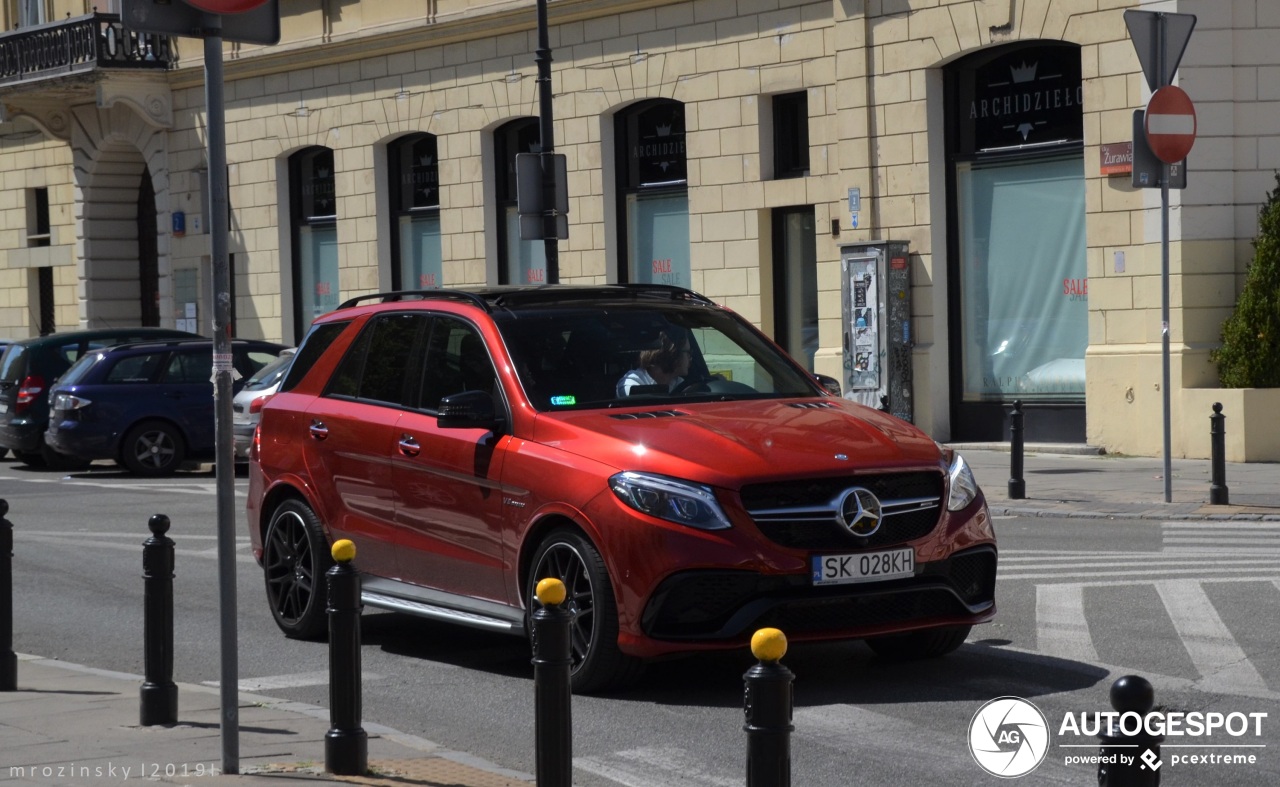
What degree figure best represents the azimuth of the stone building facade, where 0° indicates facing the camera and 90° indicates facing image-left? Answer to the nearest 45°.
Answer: approximately 45°

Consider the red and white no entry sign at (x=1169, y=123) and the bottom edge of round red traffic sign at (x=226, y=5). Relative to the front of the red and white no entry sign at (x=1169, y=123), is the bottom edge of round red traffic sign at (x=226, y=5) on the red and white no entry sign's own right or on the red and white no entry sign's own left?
on the red and white no entry sign's own right

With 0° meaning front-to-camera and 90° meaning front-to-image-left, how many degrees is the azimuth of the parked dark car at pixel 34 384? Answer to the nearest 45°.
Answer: approximately 225°

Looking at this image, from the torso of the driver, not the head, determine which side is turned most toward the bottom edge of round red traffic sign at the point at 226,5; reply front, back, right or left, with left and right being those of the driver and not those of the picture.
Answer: right

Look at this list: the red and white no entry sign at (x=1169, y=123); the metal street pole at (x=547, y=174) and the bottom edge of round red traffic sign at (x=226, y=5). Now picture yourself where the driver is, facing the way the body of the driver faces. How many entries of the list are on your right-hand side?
1

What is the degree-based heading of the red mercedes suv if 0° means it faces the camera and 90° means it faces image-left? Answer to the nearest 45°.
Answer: approximately 315°

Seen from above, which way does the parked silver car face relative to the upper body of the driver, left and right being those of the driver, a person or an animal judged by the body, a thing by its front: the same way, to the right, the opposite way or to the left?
to the left

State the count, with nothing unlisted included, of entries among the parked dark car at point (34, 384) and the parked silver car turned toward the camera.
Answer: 0

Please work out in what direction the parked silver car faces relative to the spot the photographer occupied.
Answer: facing away from the viewer and to the right of the viewer

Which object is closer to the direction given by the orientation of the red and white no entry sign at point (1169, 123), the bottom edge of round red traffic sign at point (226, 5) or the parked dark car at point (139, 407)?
the bottom edge of round red traffic sign

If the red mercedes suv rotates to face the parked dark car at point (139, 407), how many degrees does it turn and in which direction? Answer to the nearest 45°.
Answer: approximately 135° to its left

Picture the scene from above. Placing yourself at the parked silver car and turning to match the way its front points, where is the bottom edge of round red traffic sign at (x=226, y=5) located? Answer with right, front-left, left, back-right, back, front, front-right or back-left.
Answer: back-right
